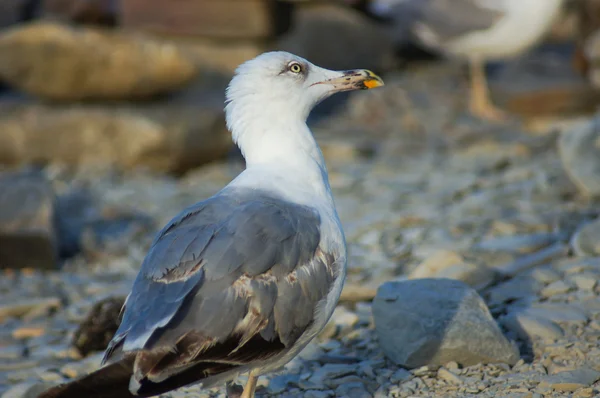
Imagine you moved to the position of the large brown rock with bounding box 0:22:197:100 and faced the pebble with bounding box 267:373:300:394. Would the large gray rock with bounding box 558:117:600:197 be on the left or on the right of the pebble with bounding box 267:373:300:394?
left

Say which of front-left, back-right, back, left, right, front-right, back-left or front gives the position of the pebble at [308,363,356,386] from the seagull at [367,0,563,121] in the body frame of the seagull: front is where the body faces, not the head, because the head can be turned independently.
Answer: right

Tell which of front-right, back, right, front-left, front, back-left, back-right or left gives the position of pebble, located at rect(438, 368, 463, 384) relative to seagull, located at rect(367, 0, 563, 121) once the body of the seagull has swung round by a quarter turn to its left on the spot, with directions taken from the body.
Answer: back

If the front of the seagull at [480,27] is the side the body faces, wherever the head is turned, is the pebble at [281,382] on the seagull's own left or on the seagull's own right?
on the seagull's own right

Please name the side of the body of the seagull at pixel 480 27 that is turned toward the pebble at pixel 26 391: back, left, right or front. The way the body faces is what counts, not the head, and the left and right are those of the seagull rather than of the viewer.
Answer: right

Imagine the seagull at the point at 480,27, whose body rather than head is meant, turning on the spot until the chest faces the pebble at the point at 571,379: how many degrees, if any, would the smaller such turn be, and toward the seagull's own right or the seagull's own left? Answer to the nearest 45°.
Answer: approximately 90° to the seagull's own right

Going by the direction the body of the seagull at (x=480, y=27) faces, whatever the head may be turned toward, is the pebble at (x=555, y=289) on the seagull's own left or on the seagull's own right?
on the seagull's own right

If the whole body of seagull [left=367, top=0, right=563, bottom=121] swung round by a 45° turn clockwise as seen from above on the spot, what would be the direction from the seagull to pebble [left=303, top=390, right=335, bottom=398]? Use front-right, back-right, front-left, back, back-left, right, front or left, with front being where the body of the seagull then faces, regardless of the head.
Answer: front-right

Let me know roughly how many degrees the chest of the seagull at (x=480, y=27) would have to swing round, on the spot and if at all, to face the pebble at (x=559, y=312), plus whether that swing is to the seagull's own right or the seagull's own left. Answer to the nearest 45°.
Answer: approximately 90° to the seagull's own right

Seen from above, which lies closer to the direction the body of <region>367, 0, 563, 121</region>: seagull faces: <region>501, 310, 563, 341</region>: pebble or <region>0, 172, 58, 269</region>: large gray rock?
the pebble

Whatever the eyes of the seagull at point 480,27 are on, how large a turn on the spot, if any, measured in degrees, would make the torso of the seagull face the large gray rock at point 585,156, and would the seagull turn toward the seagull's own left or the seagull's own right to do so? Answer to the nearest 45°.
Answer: approximately 90° to the seagull's own right

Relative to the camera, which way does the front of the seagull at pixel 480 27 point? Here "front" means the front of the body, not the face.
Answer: to the viewer's right

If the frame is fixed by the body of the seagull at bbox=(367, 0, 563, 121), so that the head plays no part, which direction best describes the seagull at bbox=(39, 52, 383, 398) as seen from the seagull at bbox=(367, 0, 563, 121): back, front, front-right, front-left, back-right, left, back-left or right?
right

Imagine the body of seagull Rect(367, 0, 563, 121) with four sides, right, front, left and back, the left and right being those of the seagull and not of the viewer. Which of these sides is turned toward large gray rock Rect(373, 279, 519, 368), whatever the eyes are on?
right

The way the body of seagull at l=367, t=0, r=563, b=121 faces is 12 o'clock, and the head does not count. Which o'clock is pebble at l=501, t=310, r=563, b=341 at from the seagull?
The pebble is roughly at 3 o'clock from the seagull.
